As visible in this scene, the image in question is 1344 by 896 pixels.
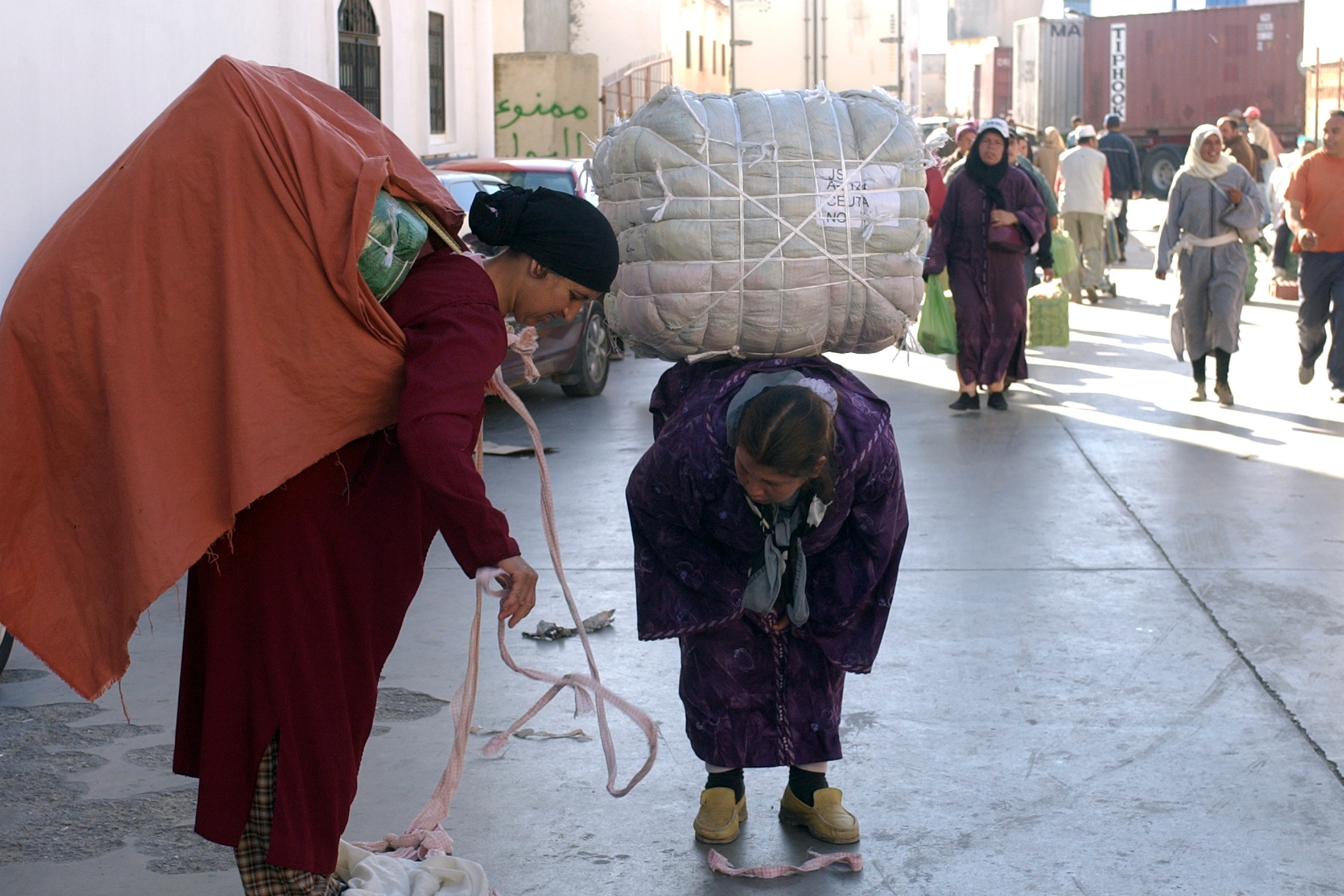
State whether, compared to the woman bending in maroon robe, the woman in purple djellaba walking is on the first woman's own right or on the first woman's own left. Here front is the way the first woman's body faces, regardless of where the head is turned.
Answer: on the first woman's own left

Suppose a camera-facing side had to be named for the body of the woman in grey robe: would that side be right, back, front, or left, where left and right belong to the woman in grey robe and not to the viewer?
front

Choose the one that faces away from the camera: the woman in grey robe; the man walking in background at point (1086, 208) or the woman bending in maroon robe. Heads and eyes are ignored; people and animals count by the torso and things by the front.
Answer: the man walking in background

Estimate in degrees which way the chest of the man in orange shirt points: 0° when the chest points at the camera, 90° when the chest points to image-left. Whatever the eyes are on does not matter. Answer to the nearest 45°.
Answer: approximately 0°

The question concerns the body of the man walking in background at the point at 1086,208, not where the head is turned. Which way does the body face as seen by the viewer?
away from the camera

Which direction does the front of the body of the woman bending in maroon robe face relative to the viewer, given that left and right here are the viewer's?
facing to the right of the viewer

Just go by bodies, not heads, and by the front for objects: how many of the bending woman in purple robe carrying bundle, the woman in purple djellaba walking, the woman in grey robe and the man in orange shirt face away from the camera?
0

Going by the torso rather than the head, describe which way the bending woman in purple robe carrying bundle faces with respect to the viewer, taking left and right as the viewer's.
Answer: facing the viewer

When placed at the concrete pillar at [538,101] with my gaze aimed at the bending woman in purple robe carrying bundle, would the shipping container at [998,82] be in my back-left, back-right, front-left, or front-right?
back-left

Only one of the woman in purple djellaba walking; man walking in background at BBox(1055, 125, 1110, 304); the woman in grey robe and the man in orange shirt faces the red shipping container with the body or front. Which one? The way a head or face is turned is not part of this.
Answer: the man walking in background

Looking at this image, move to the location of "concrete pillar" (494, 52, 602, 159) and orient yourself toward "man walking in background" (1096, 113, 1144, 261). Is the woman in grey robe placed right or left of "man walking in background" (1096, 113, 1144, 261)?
right
